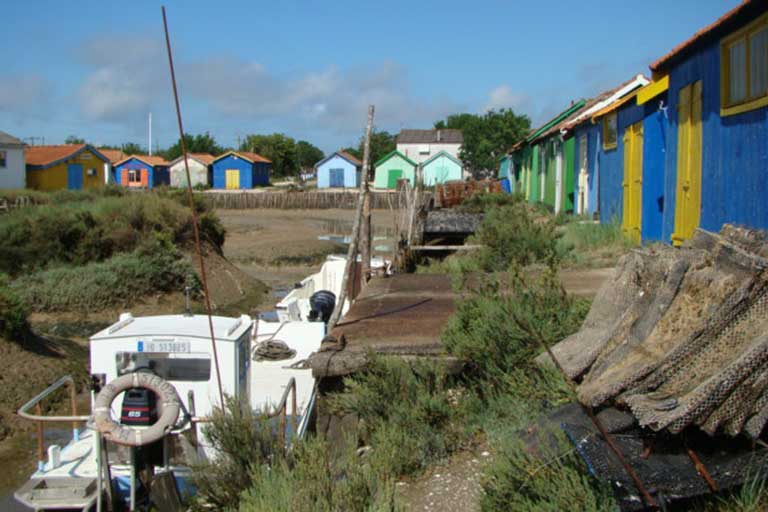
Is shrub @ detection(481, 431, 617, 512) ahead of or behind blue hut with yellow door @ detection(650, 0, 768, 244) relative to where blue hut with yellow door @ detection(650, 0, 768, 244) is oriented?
ahead

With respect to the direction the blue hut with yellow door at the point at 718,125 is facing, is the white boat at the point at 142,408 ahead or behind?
ahead

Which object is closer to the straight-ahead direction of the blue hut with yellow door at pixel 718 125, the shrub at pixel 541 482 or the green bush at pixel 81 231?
the green bush

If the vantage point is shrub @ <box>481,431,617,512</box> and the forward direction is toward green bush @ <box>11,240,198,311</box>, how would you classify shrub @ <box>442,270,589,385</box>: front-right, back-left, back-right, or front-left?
front-right

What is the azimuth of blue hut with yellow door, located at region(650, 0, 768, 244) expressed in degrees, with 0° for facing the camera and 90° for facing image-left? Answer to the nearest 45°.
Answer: approximately 45°

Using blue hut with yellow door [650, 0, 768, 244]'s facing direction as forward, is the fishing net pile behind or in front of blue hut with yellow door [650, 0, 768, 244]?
in front

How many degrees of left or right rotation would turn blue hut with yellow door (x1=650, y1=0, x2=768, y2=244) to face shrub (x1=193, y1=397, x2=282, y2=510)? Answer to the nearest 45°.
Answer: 0° — it already faces it

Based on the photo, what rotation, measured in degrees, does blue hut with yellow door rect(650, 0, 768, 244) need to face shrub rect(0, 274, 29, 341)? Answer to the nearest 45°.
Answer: approximately 45° to its right

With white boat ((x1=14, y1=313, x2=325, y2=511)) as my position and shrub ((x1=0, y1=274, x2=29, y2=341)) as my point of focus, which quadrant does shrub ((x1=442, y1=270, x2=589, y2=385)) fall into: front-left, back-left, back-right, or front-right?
back-right
